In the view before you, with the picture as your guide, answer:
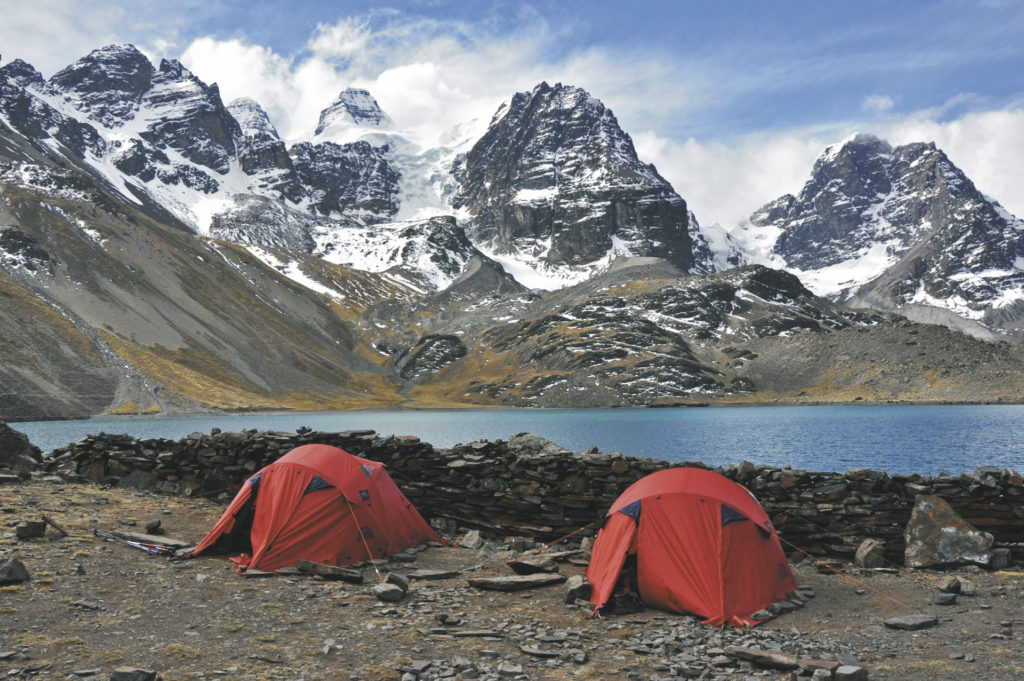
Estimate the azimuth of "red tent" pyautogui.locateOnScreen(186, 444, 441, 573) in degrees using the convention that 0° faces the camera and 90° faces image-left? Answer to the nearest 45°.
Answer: approximately 45°

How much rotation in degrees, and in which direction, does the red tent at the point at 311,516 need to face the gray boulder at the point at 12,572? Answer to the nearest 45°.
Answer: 0° — it already faces it

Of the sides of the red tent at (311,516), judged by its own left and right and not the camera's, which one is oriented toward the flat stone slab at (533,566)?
left

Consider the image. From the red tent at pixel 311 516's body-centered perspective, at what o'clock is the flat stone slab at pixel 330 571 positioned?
The flat stone slab is roughly at 10 o'clock from the red tent.

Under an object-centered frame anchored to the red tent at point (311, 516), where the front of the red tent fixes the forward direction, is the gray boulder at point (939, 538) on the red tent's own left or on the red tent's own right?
on the red tent's own left

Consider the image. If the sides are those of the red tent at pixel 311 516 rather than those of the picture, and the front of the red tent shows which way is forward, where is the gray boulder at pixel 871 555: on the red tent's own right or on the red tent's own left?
on the red tent's own left
